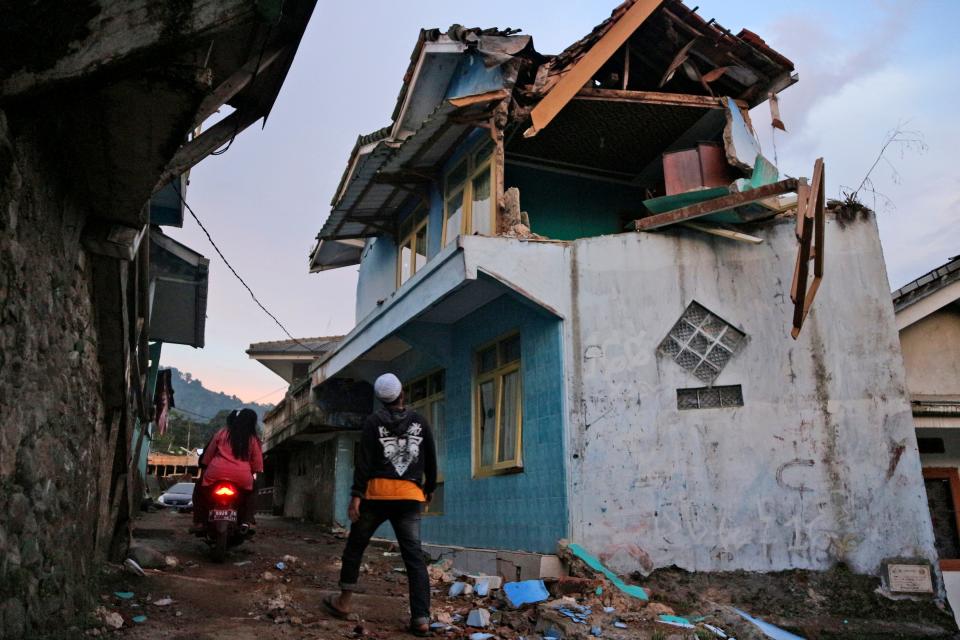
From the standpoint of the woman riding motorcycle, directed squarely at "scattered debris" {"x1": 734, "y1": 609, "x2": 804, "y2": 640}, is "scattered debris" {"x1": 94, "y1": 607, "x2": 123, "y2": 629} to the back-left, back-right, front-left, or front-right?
front-right

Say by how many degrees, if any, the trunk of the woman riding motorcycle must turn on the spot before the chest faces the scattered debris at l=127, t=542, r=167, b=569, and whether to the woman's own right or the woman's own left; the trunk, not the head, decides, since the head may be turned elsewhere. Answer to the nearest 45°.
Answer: approximately 135° to the woman's own left

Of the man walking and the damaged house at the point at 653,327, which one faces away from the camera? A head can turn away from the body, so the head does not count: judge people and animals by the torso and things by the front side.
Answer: the man walking

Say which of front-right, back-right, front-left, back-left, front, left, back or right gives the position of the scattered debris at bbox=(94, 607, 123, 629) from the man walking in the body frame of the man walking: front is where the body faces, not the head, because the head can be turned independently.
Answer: left

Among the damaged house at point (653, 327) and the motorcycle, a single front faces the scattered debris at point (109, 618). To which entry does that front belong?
the damaged house

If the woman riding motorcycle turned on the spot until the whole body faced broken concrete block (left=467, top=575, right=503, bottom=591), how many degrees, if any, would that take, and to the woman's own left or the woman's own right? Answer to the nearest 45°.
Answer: approximately 135° to the woman's own right

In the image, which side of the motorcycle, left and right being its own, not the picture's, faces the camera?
back

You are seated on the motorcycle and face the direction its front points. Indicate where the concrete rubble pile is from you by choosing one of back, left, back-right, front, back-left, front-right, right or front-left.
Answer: back-right

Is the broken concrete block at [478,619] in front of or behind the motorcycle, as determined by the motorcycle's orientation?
behind

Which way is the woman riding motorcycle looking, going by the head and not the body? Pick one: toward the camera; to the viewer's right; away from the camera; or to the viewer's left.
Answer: away from the camera

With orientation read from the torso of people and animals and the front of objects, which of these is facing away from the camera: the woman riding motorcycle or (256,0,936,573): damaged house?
the woman riding motorcycle

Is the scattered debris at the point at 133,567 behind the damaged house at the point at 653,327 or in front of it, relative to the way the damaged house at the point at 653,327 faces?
in front

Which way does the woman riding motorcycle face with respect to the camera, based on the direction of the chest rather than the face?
away from the camera

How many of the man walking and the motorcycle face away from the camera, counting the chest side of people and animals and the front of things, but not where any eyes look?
2

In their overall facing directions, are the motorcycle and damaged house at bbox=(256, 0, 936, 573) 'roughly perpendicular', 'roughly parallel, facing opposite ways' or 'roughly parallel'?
roughly perpendicular

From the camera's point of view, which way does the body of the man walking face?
away from the camera
